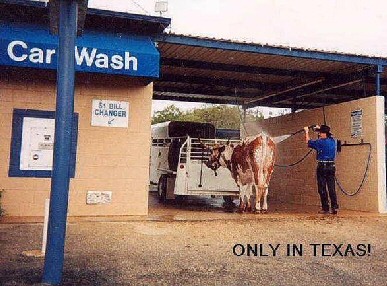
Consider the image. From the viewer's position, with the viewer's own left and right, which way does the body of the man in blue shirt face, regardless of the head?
facing away from the viewer and to the left of the viewer

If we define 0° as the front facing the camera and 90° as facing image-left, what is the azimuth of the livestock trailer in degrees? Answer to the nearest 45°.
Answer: approximately 135°
